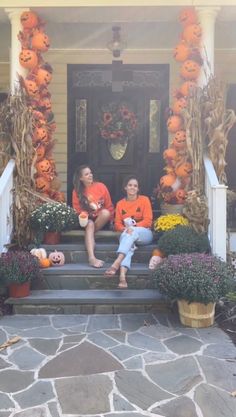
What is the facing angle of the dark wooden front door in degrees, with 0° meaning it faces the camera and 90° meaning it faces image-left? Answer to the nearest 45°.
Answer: approximately 0°

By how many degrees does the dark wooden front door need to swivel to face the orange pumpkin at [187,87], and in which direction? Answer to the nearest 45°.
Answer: approximately 45° to its left

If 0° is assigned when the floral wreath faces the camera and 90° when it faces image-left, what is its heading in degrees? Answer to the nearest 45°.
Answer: approximately 0°

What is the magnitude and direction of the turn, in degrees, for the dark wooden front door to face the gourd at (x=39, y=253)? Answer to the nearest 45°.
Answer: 0° — it already faces it

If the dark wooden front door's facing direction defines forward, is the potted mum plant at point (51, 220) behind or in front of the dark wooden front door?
in front

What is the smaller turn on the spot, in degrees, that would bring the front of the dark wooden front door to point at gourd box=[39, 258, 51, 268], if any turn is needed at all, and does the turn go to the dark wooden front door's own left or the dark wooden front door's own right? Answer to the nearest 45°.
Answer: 0° — it already faces it

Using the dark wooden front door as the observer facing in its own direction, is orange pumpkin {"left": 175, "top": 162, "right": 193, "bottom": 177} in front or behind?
in front

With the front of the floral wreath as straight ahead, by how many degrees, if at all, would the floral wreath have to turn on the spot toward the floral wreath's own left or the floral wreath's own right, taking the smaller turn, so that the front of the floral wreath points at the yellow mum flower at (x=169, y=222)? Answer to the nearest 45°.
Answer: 0° — it already faces it

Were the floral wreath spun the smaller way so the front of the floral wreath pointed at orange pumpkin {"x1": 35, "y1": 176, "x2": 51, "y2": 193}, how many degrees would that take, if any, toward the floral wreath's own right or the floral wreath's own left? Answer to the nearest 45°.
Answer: approximately 45° to the floral wreath's own right
